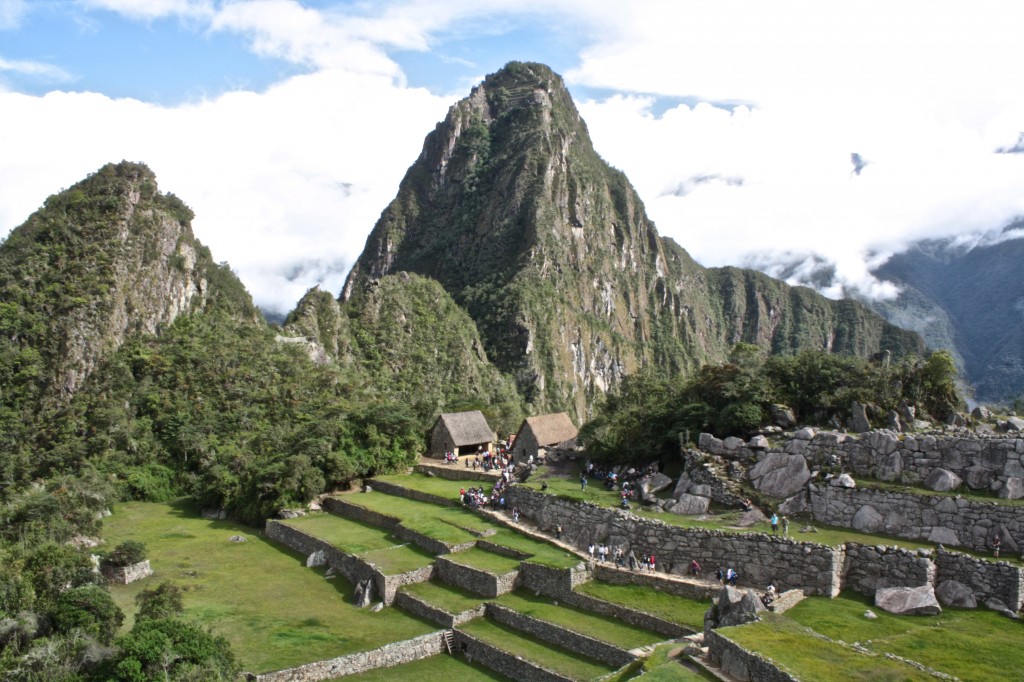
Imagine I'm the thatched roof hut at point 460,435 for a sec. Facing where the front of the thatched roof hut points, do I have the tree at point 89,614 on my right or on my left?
on my right

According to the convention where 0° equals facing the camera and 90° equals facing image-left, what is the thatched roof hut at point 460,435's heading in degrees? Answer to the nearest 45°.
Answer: approximately 315°

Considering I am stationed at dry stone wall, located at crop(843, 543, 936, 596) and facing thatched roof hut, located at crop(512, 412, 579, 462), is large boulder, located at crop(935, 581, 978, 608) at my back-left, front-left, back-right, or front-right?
back-right
